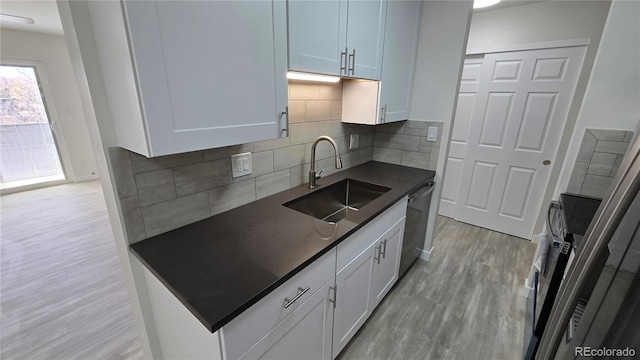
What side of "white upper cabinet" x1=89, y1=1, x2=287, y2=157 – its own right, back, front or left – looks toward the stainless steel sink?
left

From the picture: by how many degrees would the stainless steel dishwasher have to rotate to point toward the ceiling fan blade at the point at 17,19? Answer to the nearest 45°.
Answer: approximately 180°

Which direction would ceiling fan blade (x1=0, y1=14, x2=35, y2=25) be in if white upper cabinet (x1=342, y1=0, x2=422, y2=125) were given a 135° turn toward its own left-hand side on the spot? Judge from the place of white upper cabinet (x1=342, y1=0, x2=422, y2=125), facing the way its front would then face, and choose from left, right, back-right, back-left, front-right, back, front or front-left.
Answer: left

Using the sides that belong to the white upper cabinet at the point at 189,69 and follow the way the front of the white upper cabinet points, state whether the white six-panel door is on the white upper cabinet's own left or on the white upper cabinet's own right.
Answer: on the white upper cabinet's own left

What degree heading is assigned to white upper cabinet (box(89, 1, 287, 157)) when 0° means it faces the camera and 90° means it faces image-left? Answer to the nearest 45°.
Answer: approximately 315°

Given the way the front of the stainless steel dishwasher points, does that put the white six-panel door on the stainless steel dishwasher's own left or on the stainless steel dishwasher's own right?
on the stainless steel dishwasher's own left

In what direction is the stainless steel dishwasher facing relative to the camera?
to the viewer's right
